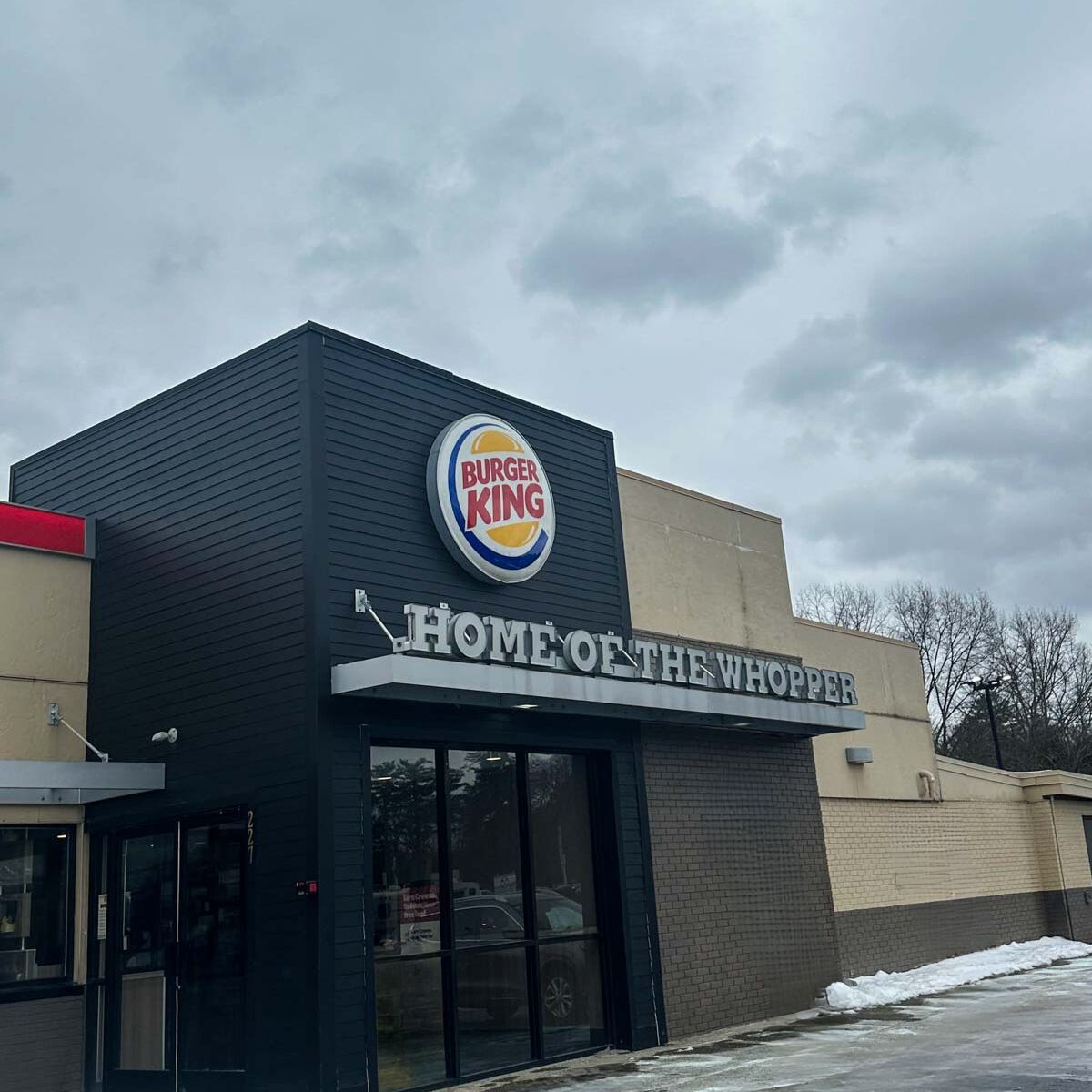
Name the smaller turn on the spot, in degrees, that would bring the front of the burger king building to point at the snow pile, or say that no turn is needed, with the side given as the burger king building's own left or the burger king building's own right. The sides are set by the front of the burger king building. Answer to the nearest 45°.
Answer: approximately 90° to the burger king building's own left

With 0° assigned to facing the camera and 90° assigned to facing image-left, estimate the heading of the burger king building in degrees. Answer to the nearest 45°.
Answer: approximately 315°
